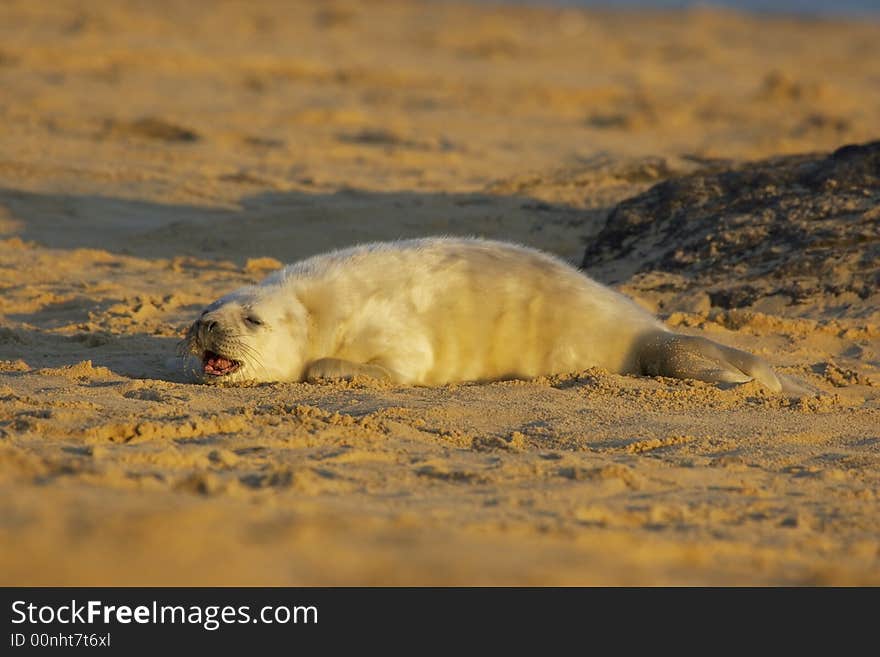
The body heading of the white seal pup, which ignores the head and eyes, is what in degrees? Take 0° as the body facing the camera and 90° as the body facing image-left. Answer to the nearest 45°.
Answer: approximately 90°
